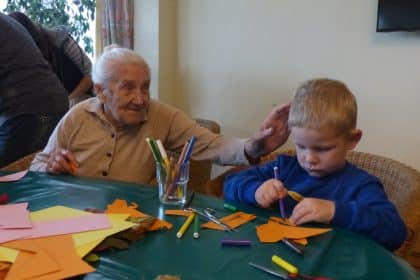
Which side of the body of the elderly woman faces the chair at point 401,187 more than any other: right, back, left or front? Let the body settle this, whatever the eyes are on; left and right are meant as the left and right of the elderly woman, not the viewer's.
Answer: left

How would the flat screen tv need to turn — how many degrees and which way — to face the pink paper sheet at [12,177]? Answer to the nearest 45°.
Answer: approximately 45° to its right

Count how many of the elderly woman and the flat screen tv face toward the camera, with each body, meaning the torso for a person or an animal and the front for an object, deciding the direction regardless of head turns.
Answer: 2

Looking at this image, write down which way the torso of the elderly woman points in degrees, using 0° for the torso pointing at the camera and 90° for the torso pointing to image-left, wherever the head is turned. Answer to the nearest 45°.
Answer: approximately 0°

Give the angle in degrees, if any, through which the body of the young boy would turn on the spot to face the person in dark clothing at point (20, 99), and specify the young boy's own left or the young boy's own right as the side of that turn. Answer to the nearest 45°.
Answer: approximately 90° to the young boy's own right

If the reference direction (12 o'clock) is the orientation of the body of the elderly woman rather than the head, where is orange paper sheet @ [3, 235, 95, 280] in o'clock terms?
The orange paper sheet is roughly at 12 o'clock from the elderly woman.

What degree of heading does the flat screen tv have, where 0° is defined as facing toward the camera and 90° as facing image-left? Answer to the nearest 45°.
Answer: approximately 0°
